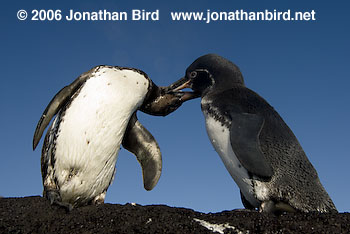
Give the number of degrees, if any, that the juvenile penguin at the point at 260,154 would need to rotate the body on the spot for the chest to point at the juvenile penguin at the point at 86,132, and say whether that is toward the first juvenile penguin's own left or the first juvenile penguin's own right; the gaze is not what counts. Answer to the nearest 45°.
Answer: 0° — it already faces it

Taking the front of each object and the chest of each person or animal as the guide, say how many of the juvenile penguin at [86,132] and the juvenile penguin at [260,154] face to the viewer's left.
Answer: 1

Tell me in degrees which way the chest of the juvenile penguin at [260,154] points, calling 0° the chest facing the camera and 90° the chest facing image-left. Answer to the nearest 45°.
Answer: approximately 90°

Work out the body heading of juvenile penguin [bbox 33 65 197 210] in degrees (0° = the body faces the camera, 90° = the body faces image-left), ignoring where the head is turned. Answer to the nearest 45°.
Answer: approximately 315°

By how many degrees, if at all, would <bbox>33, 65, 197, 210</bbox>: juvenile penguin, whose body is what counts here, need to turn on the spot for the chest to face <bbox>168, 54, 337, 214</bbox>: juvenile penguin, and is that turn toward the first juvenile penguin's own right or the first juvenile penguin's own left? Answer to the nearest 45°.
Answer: approximately 45° to the first juvenile penguin's own left
